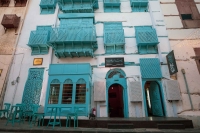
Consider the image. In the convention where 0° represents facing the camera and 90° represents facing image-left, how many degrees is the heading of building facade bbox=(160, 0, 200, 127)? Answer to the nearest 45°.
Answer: approximately 0°

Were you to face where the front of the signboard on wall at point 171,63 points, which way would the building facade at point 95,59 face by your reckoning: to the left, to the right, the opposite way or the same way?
to the left

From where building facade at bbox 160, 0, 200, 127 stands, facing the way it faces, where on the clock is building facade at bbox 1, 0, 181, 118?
building facade at bbox 1, 0, 181, 118 is roughly at 2 o'clock from building facade at bbox 160, 0, 200, 127.

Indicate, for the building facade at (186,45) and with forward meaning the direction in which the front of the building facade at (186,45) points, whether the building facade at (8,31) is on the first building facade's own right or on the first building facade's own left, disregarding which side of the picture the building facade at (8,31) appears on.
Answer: on the first building facade's own right

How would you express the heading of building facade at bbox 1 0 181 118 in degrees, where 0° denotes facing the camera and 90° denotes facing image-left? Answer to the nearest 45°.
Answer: approximately 0°

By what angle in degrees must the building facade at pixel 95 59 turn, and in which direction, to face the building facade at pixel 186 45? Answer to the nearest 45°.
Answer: approximately 90° to its left
